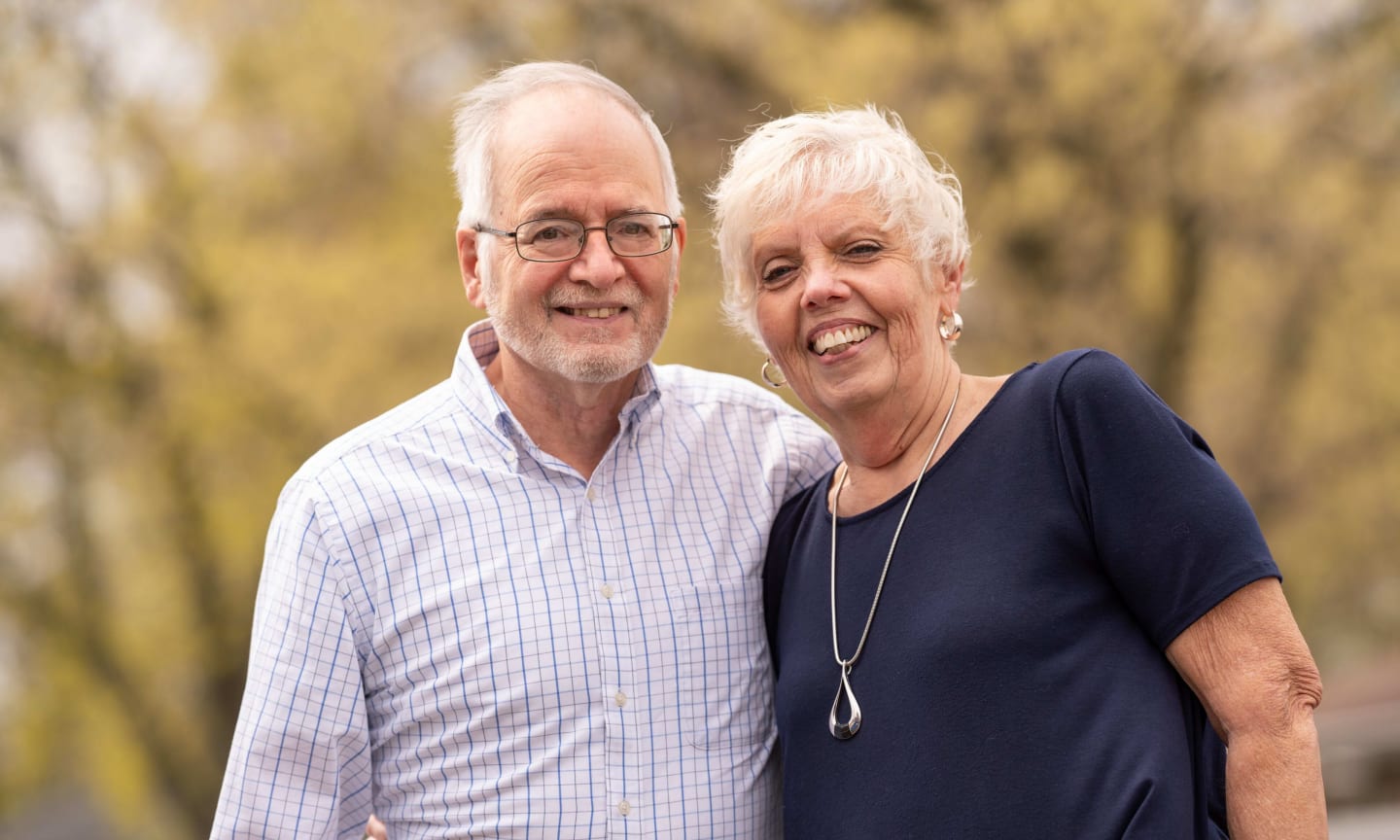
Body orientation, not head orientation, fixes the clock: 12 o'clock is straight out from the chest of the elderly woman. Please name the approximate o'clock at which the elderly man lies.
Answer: The elderly man is roughly at 2 o'clock from the elderly woman.

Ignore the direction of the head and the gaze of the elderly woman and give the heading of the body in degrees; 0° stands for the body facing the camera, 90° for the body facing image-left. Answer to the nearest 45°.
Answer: approximately 45°
